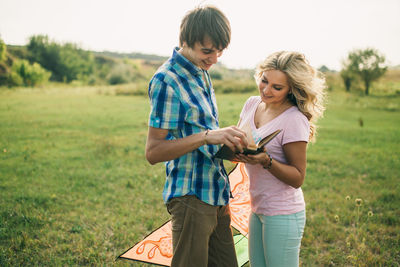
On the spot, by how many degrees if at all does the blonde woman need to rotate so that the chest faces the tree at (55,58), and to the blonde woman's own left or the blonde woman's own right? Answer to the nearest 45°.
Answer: approximately 90° to the blonde woman's own right

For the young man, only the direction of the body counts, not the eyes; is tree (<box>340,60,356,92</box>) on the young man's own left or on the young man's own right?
on the young man's own left

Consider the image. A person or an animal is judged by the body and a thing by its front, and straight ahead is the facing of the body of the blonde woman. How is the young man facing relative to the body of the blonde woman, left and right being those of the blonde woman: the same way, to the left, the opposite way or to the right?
to the left

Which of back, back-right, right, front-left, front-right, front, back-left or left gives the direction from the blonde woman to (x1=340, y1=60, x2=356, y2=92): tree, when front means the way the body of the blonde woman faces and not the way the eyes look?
back-right

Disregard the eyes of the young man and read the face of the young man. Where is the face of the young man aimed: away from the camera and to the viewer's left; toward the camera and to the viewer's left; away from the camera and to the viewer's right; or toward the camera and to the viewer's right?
toward the camera and to the viewer's right

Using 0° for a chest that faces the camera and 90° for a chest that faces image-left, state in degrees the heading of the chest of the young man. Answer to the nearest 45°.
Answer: approximately 315°
